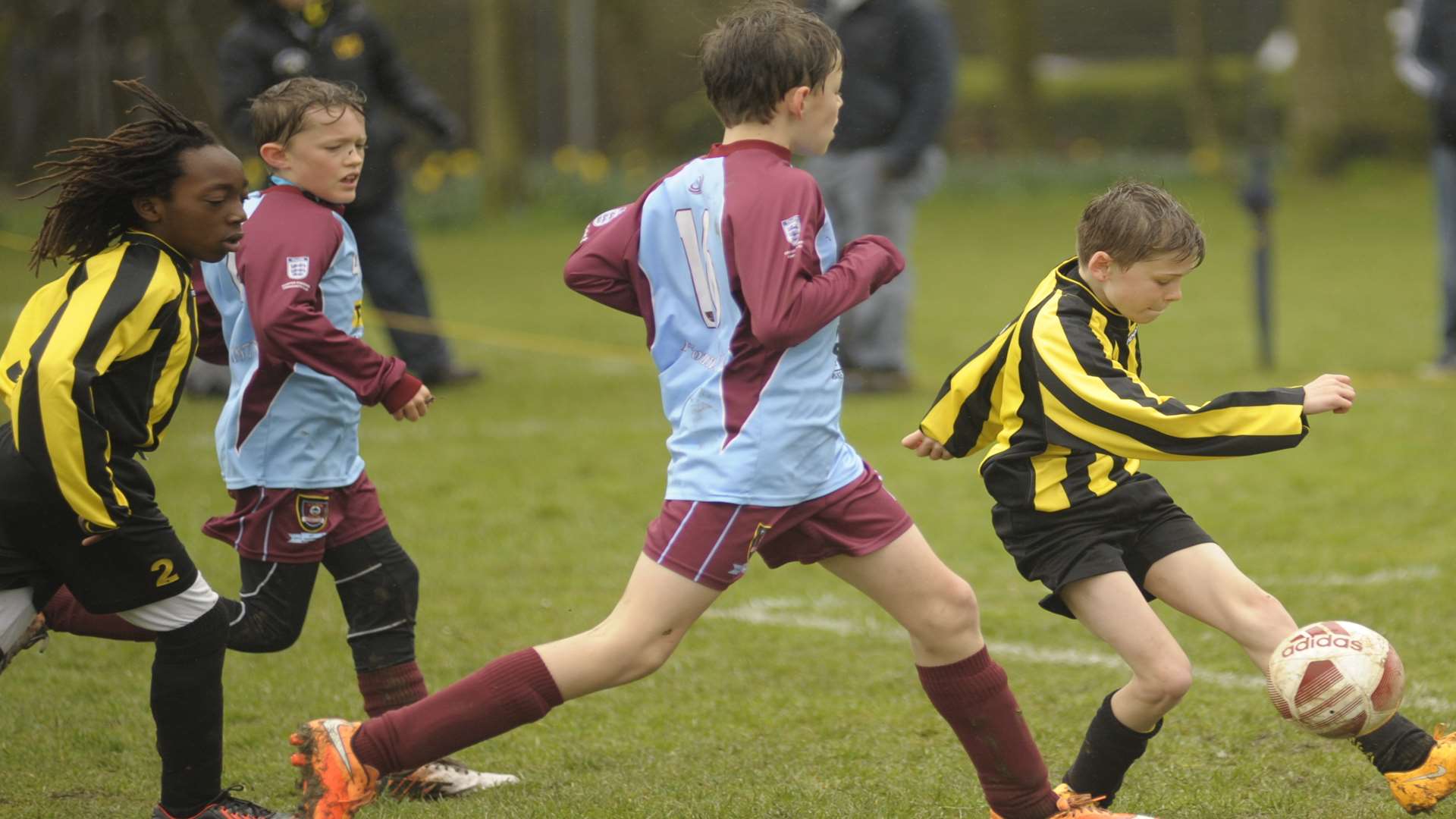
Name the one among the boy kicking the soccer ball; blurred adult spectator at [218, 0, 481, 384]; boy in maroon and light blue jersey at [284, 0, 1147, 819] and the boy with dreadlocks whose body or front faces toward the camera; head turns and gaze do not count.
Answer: the blurred adult spectator

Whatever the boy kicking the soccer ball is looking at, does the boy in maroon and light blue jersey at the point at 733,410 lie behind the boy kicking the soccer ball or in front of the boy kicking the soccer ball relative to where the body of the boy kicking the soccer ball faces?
behind

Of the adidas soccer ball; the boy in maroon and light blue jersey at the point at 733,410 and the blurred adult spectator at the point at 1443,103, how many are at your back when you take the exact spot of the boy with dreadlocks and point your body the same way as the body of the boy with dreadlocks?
0

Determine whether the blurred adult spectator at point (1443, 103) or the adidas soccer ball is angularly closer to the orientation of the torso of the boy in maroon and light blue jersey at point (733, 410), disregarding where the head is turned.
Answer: the blurred adult spectator

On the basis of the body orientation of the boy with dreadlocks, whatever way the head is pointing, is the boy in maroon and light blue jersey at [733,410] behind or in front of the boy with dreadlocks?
in front

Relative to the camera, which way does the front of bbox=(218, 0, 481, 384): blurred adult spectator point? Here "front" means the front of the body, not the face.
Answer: toward the camera

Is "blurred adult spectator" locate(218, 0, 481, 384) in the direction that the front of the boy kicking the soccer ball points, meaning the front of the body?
no

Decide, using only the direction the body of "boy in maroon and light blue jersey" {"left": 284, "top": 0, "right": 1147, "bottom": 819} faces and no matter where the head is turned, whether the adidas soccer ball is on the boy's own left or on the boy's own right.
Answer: on the boy's own right

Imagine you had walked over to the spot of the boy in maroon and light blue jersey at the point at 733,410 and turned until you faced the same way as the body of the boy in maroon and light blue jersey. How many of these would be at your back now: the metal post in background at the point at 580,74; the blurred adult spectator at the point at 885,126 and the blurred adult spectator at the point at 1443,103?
0

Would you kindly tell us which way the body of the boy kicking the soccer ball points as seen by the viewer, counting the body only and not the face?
to the viewer's right

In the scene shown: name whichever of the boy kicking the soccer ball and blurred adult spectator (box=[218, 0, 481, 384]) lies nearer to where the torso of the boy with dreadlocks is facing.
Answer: the boy kicking the soccer ball

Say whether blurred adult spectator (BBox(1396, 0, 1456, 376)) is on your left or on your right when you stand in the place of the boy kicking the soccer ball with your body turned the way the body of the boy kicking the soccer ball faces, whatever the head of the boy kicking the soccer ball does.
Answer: on your left

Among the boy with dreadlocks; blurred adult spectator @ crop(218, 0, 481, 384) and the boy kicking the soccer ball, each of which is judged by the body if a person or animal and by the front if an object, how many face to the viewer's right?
2

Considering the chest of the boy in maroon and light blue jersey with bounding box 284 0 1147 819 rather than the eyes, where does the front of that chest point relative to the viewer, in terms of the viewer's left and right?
facing away from the viewer and to the right of the viewer

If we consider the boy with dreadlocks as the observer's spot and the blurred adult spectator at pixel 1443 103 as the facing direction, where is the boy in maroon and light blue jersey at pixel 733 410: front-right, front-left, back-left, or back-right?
front-right

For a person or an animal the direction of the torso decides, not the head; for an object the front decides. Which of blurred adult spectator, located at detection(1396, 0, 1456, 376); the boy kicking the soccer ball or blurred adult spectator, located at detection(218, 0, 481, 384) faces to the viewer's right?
the boy kicking the soccer ball

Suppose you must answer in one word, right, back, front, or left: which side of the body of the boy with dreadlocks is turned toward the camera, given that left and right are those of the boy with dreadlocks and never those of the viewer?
right

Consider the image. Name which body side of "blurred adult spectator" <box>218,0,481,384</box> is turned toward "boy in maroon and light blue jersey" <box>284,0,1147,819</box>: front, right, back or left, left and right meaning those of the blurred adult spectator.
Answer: front

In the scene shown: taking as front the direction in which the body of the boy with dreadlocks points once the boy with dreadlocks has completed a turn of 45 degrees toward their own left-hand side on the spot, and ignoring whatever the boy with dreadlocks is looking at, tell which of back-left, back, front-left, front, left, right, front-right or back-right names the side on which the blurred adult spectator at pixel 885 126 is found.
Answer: front
